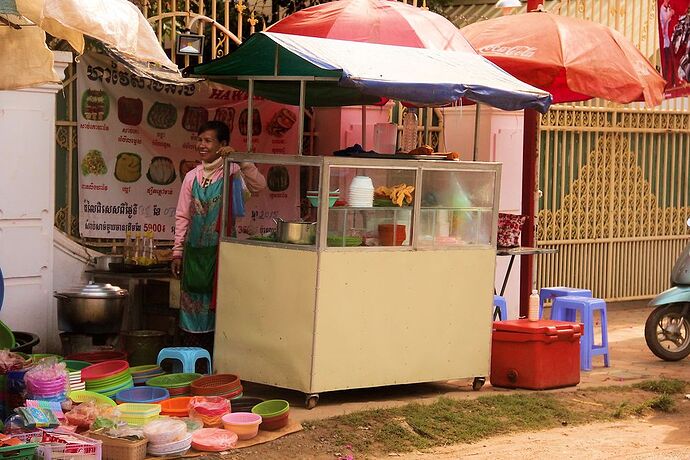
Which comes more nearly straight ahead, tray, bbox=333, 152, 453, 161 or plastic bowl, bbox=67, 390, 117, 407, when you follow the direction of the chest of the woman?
the plastic bowl

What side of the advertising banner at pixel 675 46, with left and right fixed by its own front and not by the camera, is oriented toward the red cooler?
front

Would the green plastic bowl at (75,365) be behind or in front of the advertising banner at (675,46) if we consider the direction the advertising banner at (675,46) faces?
in front

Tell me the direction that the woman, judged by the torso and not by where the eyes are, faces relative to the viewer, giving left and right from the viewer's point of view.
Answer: facing the viewer and to the left of the viewer

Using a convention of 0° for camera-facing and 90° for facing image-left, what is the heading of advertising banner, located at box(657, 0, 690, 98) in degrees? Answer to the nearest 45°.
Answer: approximately 0°

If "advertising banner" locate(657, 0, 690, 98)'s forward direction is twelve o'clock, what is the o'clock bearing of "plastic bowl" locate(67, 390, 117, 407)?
The plastic bowl is roughly at 1 o'clock from the advertising banner.

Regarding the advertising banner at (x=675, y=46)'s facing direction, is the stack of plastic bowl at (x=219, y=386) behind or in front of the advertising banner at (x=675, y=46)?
in front

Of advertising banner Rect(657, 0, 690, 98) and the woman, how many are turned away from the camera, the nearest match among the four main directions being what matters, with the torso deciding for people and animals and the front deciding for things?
0

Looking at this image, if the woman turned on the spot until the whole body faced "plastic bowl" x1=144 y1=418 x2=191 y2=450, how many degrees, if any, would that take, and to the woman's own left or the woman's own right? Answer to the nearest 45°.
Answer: approximately 45° to the woman's own left
